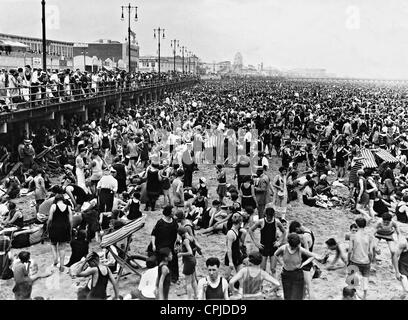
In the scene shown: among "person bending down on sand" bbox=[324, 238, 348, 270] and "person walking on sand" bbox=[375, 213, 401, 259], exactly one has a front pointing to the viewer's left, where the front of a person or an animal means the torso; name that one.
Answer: "person bending down on sand" bbox=[324, 238, 348, 270]

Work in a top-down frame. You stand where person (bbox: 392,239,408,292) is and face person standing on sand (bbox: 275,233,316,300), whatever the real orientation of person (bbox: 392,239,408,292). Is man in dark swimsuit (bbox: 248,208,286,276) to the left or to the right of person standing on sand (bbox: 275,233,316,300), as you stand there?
right
